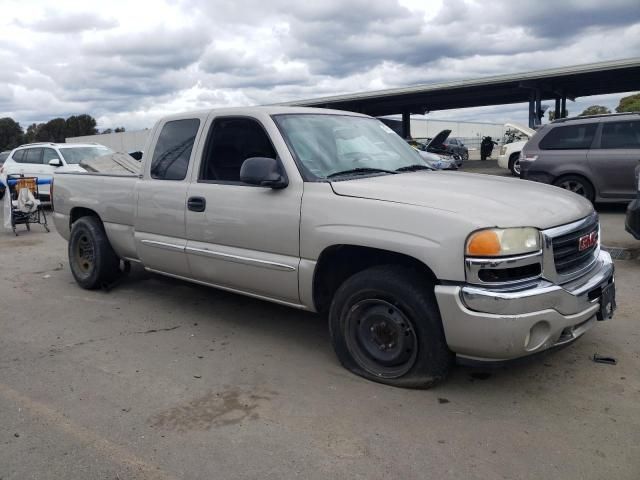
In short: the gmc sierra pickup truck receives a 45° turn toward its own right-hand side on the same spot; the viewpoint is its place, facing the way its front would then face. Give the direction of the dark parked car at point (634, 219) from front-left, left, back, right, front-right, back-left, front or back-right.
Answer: back-left

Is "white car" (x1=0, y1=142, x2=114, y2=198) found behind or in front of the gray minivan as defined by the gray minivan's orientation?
behind

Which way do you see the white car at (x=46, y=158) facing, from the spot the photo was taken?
facing the viewer and to the right of the viewer

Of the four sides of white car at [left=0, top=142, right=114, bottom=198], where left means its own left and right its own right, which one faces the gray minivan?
front

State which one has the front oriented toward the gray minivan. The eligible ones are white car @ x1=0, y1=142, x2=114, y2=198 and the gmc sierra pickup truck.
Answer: the white car

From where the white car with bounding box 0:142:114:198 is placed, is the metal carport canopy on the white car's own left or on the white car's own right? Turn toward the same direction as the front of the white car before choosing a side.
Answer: on the white car's own left

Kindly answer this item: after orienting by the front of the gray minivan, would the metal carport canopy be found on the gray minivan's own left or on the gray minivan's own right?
on the gray minivan's own left

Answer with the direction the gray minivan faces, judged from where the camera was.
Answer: facing to the right of the viewer

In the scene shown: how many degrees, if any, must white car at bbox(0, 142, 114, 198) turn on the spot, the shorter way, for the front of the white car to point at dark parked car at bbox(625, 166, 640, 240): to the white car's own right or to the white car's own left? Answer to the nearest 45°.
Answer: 0° — it already faces it

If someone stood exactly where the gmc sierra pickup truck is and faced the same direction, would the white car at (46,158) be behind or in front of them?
behind

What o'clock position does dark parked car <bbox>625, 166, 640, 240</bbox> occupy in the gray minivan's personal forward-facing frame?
The dark parked car is roughly at 3 o'clock from the gray minivan.

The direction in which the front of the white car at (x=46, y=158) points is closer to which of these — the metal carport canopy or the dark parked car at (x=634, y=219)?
the dark parked car
